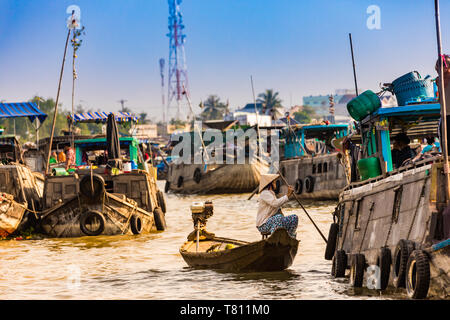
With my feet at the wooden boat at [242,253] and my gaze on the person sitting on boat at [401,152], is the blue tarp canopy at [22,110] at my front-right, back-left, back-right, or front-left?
back-left

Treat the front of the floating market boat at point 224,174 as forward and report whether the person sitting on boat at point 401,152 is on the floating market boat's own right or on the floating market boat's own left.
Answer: on the floating market boat's own right

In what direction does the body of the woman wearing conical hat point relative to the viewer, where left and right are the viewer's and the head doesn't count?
facing to the right of the viewer

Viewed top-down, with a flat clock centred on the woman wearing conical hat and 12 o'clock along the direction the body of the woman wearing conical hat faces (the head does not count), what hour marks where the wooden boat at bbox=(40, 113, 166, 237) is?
The wooden boat is roughly at 8 o'clock from the woman wearing conical hat.

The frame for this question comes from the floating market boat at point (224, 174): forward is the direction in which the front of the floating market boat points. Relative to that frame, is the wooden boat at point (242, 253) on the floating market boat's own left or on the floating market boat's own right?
on the floating market boat's own right

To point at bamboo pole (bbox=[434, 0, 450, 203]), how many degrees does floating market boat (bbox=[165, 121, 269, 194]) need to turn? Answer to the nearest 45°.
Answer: approximately 90° to its right
